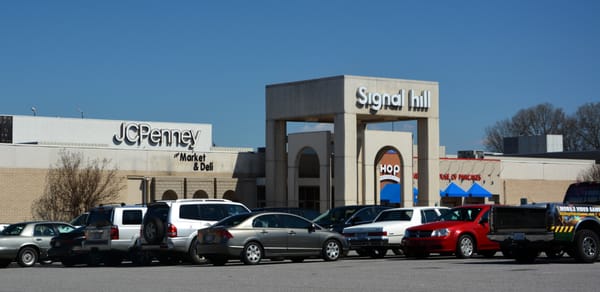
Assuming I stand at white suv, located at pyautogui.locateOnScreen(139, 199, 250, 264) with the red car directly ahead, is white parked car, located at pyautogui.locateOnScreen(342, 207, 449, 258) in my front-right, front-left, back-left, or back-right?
front-left

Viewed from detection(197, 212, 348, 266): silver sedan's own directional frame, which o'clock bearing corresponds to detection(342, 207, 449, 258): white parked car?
The white parked car is roughly at 12 o'clock from the silver sedan.

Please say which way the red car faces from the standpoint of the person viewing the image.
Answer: facing the viewer and to the left of the viewer

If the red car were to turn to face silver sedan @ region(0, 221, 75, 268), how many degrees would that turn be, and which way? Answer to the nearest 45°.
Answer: approximately 45° to its right

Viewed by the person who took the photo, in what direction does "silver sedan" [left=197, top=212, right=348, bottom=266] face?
facing away from the viewer and to the right of the viewer

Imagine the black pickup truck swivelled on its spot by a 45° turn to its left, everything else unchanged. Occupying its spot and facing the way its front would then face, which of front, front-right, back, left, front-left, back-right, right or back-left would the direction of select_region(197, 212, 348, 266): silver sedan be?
left

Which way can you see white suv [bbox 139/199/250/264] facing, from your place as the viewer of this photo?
facing away from the viewer and to the right of the viewer

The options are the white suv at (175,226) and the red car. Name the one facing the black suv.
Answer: the white suv

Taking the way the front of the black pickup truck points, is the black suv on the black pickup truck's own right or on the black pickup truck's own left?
on the black pickup truck's own left
